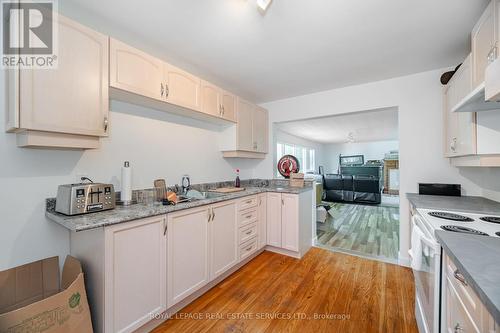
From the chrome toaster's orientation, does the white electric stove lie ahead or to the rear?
ahead

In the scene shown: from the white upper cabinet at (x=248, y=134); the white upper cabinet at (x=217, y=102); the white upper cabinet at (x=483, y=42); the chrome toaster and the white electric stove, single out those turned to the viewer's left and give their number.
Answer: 2

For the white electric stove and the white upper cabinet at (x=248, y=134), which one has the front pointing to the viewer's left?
the white electric stove

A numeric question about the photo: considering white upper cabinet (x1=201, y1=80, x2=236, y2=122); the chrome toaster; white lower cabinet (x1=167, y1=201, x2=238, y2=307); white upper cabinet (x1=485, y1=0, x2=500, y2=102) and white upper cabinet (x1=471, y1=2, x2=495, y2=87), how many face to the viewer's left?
2

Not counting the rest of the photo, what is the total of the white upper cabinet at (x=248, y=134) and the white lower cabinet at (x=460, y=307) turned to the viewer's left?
1

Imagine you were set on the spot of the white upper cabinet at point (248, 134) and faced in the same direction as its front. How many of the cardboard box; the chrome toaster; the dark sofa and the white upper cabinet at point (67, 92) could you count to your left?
1

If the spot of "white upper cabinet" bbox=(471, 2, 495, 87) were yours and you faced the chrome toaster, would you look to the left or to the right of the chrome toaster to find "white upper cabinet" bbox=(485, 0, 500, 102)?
left

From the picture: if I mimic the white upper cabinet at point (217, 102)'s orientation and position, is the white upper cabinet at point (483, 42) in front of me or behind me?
in front

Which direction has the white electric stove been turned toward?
to the viewer's left

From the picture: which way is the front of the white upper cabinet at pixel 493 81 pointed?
to the viewer's left

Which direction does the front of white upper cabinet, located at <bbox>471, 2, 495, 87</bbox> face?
to the viewer's left

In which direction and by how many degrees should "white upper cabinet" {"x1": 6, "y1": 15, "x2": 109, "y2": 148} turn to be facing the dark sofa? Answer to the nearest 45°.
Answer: approximately 45° to its left

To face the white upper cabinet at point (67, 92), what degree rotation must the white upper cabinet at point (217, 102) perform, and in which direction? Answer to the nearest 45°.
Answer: approximately 90° to its right
